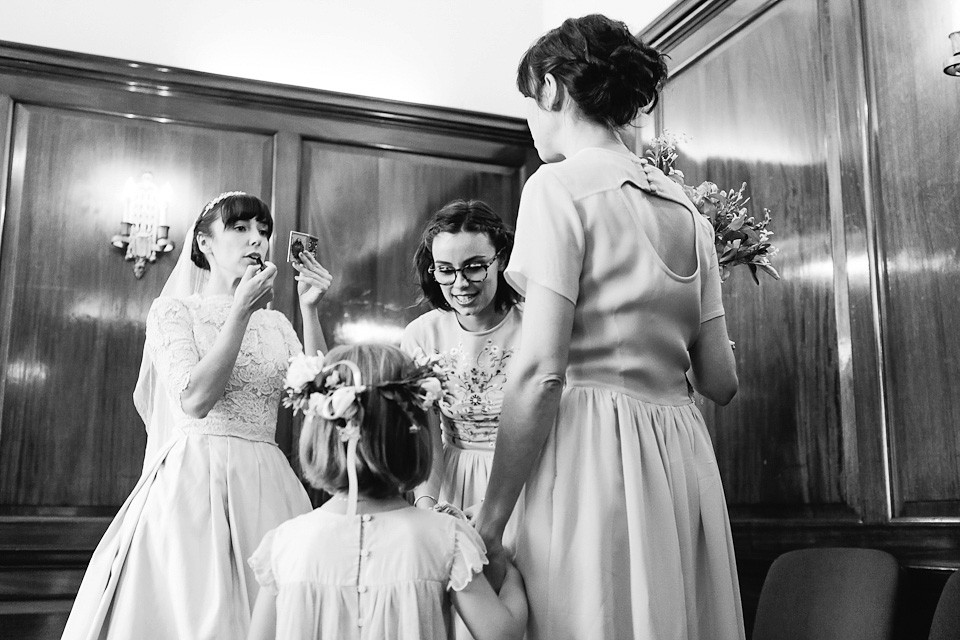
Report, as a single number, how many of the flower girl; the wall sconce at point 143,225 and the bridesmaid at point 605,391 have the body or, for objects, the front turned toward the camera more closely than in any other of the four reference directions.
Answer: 1

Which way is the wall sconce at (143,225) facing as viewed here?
toward the camera

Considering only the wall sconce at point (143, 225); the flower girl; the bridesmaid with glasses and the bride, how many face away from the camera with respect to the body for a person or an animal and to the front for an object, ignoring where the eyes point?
1

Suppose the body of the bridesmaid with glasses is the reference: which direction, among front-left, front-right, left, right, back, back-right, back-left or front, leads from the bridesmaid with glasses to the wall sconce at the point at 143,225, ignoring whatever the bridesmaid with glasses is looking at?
back-right

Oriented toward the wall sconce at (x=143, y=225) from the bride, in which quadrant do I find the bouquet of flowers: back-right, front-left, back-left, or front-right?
back-right

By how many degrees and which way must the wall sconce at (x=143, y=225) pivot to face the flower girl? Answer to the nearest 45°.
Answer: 0° — it already faces them

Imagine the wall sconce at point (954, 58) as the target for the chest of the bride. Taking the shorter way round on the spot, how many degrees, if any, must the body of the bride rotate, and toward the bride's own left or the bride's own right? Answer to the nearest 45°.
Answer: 0° — they already face it

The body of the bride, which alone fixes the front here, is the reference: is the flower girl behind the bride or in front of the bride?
in front

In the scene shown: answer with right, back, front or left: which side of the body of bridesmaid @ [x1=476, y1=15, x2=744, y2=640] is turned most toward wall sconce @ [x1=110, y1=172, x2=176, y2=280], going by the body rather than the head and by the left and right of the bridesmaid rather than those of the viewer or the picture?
front

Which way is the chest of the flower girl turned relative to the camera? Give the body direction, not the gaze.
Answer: away from the camera

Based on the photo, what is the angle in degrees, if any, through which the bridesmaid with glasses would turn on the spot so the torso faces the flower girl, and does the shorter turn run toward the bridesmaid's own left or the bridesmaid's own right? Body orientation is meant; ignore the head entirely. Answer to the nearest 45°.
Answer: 0° — they already face them

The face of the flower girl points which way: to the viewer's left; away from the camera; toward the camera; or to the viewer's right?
away from the camera

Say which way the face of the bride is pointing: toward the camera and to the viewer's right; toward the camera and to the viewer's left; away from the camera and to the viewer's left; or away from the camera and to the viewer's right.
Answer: toward the camera and to the viewer's right

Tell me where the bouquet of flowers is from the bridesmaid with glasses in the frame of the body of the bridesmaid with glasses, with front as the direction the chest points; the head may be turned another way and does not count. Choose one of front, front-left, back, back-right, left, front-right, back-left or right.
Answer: left

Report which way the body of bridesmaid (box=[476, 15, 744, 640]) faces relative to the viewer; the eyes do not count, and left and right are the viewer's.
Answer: facing away from the viewer and to the left of the viewer

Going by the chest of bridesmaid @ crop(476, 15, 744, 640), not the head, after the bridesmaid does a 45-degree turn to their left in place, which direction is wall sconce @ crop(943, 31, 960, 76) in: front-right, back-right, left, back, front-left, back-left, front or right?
back-right

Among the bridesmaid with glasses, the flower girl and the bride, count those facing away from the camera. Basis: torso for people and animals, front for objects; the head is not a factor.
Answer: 1

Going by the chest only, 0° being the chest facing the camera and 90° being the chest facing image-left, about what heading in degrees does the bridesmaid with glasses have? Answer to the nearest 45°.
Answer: approximately 0°
